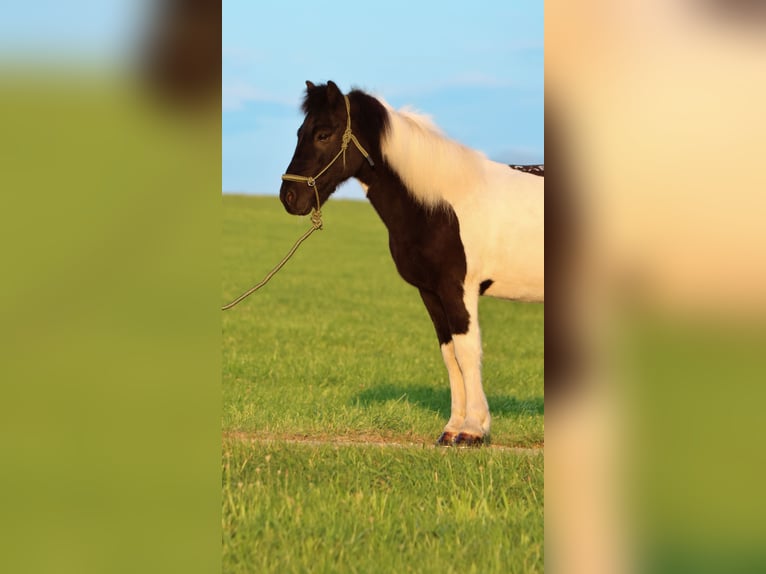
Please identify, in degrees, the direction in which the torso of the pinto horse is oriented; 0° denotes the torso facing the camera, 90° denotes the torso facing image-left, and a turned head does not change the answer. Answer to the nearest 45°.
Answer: approximately 90°
